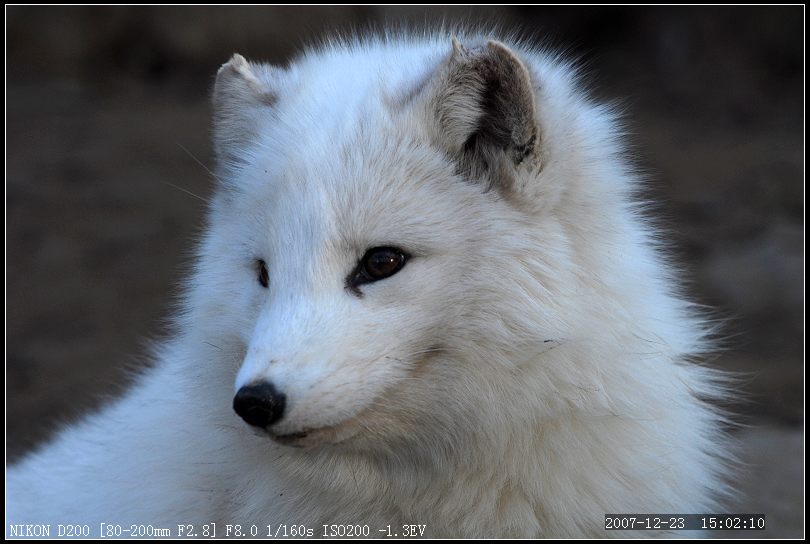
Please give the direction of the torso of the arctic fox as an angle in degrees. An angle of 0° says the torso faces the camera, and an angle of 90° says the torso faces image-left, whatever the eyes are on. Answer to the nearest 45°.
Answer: approximately 45°
